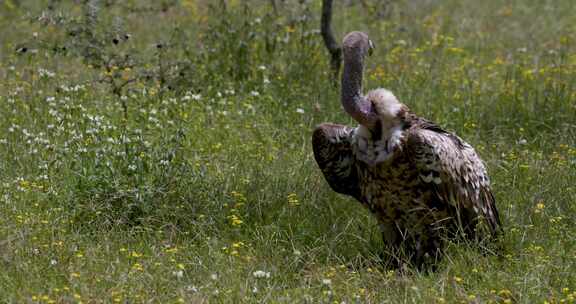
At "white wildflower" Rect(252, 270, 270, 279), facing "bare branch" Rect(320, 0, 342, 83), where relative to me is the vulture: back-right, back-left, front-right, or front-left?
front-right

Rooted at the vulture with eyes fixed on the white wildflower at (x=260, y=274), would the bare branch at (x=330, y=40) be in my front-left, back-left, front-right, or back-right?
back-right

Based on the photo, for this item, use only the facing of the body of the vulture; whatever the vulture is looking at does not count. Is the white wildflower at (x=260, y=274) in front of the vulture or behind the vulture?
in front
